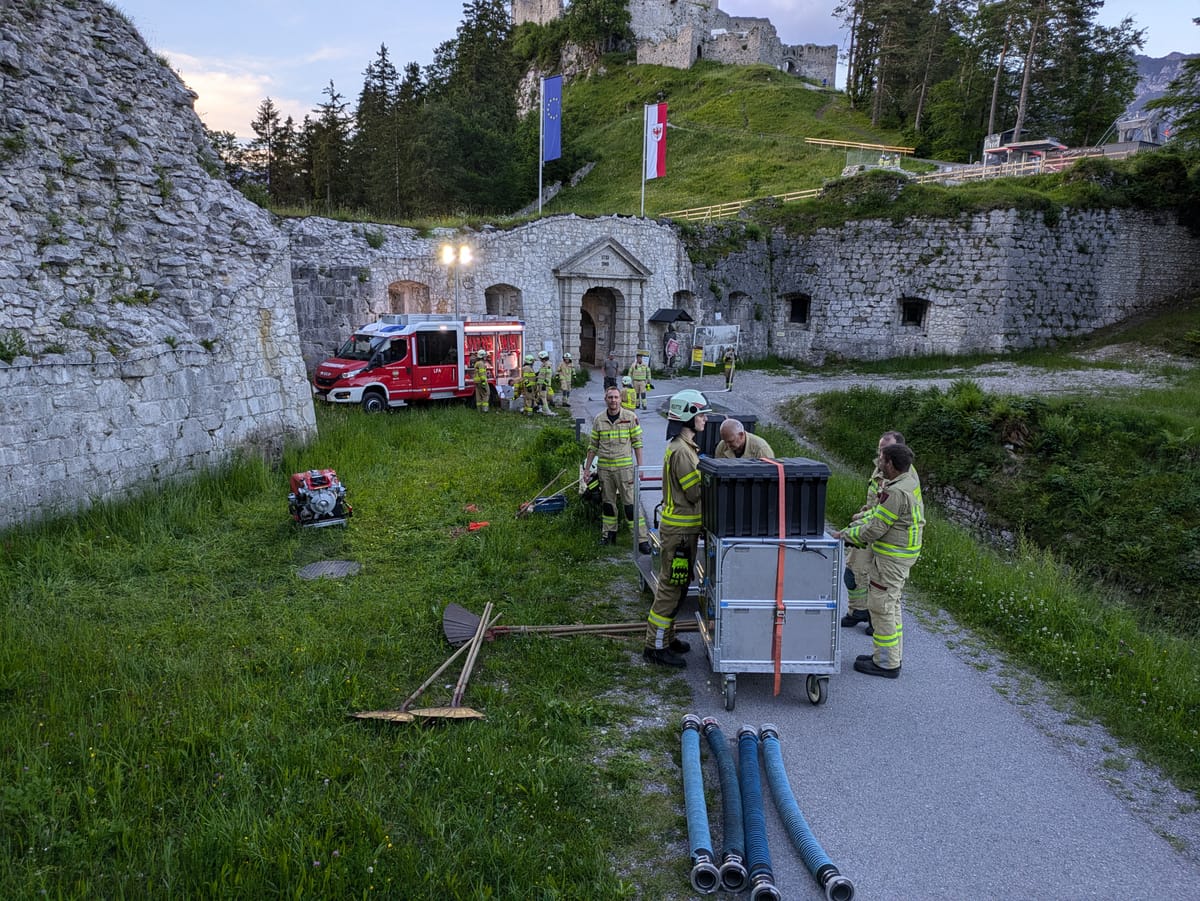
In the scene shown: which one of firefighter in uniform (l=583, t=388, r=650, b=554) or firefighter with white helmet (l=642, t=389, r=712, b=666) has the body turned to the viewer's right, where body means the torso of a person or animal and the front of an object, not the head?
the firefighter with white helmet

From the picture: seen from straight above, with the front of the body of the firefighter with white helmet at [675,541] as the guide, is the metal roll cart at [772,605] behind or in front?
in front

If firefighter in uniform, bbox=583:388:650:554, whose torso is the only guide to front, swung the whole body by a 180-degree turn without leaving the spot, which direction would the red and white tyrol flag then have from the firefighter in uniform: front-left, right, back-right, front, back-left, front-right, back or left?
front

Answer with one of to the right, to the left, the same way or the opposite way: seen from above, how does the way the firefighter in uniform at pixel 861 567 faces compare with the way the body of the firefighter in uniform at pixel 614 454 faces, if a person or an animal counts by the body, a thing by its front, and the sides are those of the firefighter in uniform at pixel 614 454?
to the right

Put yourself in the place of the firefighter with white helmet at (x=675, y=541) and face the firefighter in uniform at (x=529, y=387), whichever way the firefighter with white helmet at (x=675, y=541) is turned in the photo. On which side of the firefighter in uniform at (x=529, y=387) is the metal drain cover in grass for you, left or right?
left

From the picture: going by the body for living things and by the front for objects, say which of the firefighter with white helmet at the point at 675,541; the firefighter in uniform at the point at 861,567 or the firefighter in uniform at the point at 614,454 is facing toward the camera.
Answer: the firefighter in uniform at the point at 614,454

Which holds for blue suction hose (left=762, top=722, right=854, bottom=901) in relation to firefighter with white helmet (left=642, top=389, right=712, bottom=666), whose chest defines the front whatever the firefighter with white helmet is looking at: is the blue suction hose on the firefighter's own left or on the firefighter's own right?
on the firefighter's own right

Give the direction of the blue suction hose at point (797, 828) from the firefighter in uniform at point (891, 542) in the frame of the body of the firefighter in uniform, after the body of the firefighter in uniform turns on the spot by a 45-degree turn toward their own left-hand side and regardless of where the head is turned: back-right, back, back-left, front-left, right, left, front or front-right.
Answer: front-left

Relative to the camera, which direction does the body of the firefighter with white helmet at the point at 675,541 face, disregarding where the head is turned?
to the viewer's right

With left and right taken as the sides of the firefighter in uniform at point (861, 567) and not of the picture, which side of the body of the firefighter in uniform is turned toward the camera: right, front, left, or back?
left

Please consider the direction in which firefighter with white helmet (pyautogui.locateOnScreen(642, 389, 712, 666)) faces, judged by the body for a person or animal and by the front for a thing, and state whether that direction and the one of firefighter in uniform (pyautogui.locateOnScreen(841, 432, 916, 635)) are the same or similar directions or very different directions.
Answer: very different directions

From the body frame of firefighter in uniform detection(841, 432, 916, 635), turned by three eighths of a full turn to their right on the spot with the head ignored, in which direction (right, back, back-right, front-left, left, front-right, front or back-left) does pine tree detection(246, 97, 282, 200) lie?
left

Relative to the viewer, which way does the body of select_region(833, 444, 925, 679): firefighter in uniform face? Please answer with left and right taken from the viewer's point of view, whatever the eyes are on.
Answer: facing to the left of the viewer

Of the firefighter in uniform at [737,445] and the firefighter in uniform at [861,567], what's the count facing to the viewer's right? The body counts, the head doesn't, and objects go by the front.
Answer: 0

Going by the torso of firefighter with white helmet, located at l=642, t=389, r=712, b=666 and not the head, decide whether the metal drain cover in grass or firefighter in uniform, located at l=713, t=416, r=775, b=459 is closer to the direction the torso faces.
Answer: the firefighter in uniform

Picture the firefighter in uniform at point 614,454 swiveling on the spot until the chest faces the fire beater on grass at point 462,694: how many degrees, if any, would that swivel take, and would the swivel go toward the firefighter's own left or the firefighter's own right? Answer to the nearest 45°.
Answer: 0° — they already face it

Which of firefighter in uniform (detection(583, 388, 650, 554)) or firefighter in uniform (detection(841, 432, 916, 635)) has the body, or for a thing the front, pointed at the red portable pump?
firefighter in uniform (detection(841, 432, 916, 635))

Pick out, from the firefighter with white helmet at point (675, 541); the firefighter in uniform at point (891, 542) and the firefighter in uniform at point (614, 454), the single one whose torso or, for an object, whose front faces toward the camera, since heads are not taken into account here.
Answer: the firefighter in uniform at point (614, 454)

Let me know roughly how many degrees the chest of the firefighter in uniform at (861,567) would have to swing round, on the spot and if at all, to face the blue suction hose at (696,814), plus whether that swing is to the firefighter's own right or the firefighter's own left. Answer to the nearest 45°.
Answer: approximately 90° to the firefighter's own left

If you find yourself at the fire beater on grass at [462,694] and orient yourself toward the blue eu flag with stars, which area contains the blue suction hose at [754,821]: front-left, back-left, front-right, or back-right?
back-right
